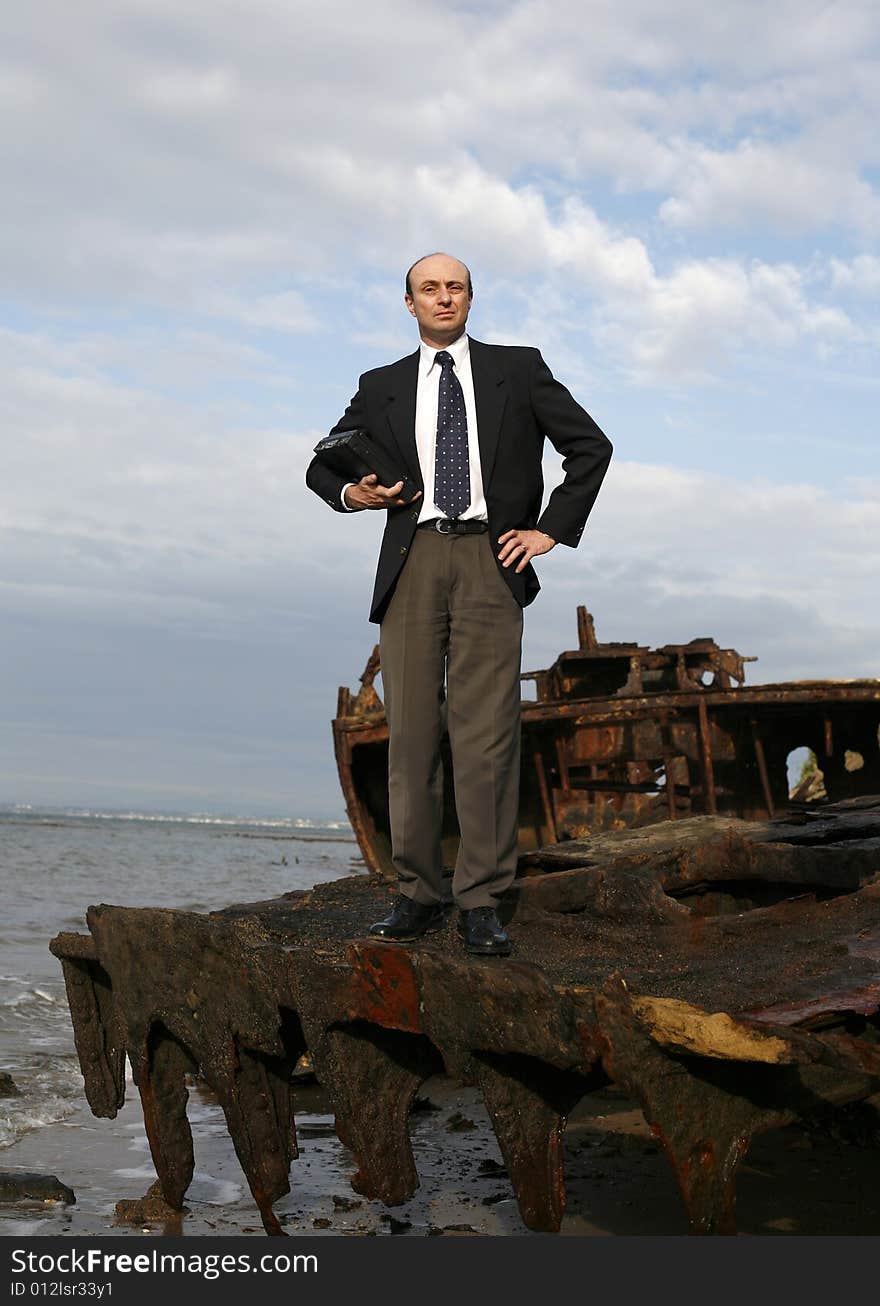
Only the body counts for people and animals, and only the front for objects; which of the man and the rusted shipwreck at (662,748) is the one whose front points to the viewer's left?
the rusted shipwreck

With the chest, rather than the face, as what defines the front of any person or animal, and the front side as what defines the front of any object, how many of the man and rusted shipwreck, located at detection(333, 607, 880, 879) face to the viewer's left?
1

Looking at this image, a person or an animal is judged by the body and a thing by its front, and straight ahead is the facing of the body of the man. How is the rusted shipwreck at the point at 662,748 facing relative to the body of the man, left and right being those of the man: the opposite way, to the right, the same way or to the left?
to the right

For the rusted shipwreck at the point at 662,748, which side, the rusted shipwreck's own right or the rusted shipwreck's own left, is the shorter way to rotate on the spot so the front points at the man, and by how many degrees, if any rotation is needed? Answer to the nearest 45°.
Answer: approximately 90° to the rusted shipwreck's own left

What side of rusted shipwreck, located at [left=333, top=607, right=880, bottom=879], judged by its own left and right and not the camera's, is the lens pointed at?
left

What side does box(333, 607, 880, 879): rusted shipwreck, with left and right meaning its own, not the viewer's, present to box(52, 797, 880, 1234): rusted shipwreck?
left

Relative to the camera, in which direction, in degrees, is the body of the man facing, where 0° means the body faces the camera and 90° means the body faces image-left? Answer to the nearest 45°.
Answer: approximately 0°

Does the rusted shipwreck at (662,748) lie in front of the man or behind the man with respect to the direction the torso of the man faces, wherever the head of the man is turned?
behind
